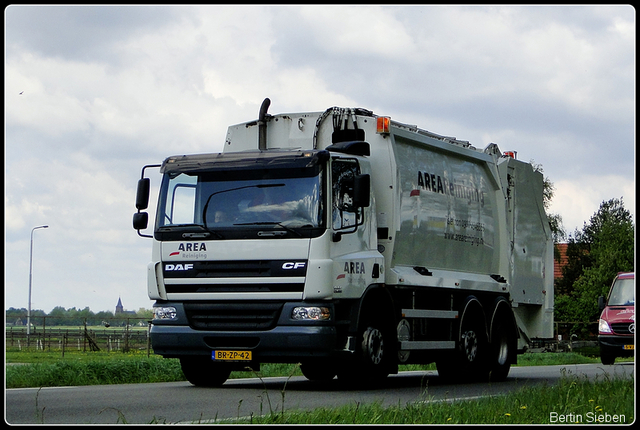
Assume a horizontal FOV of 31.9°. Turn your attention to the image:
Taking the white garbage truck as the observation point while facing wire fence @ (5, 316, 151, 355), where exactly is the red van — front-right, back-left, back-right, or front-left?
front-right

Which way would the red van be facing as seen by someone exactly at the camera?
facing the viewer

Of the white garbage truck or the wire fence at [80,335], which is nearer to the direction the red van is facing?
the white garbage truck

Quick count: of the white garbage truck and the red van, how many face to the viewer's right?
0

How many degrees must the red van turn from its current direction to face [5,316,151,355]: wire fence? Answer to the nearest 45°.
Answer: approximately 135° to its right

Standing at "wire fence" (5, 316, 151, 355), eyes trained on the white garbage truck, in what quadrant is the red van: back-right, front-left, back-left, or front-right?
front-left

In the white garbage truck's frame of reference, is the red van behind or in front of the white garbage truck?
behind

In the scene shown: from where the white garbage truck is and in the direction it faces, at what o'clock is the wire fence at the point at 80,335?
The wire fence is roughly at 4 o'clock from the white garbage truck.

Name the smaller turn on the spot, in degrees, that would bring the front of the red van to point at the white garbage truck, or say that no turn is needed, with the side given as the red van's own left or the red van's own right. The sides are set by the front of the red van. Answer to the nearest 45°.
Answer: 0° — it already faces it

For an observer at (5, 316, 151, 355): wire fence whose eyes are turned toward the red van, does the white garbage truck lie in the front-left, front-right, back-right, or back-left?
front-right
